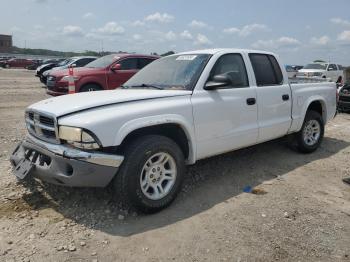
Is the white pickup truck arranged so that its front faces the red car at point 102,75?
no

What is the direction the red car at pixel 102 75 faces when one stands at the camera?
facing the viewer and to the left of the viewer

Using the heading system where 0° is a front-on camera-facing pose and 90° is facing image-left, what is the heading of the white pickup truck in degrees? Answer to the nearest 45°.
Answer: approximately 45°

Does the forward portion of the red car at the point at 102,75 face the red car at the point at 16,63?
no

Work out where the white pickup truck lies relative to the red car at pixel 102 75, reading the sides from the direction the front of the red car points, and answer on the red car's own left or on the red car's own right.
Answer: on the red car's own left

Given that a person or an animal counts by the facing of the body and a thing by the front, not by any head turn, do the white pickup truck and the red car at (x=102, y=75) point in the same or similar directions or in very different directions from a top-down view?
same or similar directions

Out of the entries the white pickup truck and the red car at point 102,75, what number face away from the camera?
0
